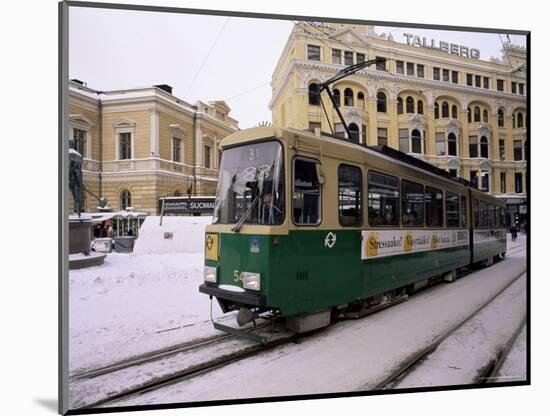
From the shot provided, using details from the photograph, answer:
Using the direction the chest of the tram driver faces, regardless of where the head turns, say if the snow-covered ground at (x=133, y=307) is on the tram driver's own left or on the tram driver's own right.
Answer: on the tram driver's own right

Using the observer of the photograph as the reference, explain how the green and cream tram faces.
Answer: facing the viewer and to the left of the viewer

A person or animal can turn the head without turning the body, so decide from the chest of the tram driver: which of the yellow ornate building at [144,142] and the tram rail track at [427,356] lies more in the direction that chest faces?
the tram rail track

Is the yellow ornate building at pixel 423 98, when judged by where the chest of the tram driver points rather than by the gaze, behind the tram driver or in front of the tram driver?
behind
